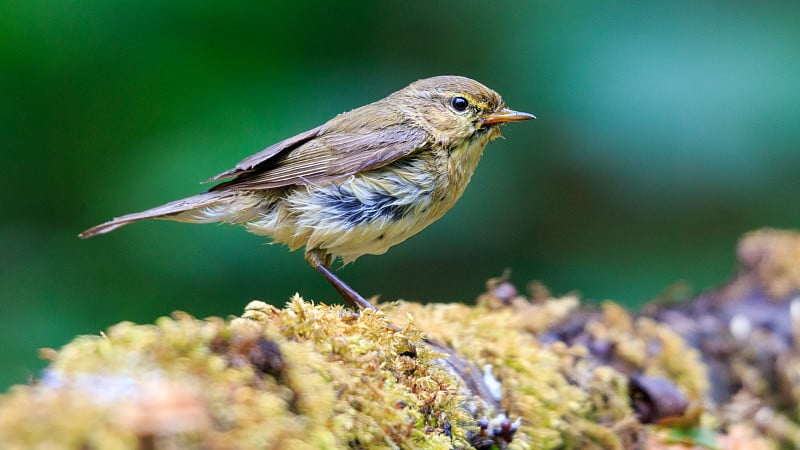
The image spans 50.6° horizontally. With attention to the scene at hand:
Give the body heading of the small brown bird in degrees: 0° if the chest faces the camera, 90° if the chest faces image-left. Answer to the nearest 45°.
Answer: approximately 270°
